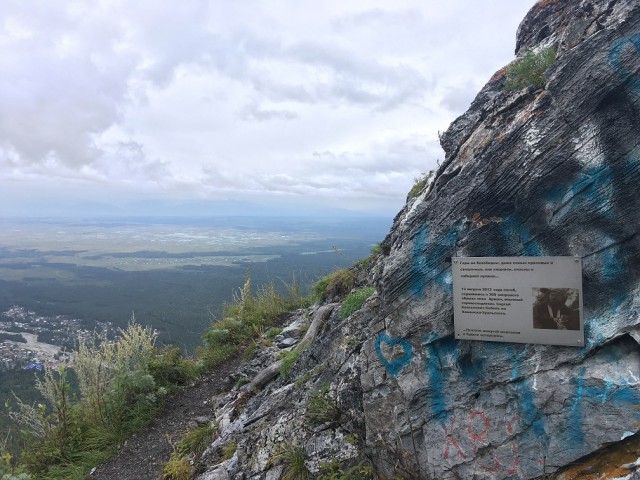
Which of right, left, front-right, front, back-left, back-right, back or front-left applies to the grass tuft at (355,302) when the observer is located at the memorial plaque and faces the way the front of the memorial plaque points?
back-right

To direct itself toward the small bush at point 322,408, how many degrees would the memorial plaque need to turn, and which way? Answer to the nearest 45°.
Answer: approximately 90° to its right

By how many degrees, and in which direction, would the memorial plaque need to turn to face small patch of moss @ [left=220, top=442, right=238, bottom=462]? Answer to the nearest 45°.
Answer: approximately 90° to its right

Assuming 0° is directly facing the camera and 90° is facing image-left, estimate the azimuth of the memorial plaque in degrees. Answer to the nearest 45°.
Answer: approximately 0°

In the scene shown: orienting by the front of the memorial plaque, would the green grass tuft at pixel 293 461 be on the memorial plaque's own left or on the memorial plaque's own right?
on the memorial plaque's own right

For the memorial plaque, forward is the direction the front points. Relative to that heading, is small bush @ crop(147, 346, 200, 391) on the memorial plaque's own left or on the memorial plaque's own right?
on the memorial plaque's own right
